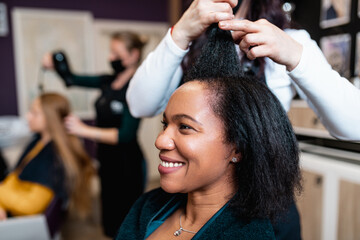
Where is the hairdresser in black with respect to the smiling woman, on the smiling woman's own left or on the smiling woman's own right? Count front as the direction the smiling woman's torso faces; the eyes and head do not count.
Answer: on the smiling woman's own right

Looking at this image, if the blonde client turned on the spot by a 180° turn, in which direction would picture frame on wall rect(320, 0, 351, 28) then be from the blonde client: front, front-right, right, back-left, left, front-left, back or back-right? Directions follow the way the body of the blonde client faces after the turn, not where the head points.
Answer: front

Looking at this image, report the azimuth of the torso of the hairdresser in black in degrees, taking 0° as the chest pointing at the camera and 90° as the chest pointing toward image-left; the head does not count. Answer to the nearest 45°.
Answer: approximately 45°

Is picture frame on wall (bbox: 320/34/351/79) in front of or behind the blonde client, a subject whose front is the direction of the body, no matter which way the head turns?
behind

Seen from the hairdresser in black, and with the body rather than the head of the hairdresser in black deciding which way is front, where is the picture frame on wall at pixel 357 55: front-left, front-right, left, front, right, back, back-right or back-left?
back-left

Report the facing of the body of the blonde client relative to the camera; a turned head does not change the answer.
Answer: to the viewer's left

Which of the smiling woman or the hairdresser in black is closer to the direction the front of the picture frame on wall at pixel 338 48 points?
the smiling woman

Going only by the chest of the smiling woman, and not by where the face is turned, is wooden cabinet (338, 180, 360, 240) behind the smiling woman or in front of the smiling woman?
behind

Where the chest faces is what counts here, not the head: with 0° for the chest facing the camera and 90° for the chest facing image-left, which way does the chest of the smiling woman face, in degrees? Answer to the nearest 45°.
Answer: approximately 45°
